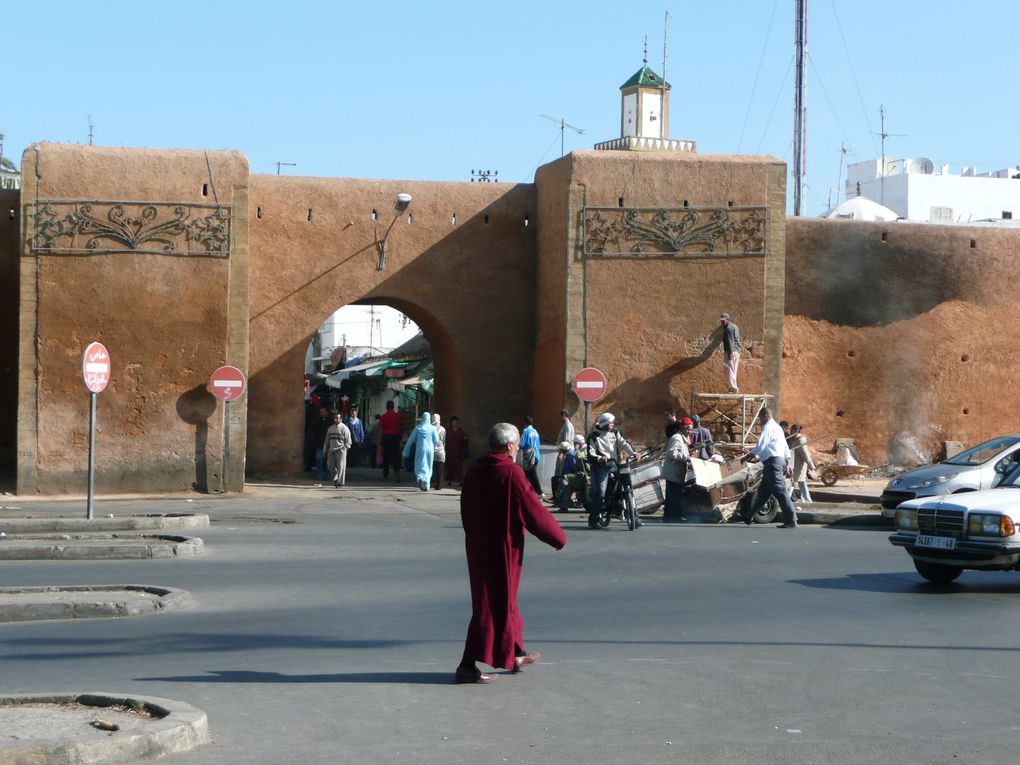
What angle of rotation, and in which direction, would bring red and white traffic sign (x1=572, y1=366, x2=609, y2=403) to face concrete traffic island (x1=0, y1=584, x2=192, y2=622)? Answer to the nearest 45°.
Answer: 0° — it already faces it

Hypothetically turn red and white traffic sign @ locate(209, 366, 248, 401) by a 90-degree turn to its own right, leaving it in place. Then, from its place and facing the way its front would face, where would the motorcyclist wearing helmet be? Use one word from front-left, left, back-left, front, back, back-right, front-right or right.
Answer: back-left

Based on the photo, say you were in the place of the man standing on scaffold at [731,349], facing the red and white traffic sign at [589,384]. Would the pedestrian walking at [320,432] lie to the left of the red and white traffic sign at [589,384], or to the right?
right

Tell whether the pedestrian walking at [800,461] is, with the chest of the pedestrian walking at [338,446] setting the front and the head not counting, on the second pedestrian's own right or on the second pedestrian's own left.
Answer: on the second pedestrian's own left

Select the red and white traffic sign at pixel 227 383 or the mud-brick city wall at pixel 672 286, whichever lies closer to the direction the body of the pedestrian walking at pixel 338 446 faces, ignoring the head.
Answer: the red and white traffic sign

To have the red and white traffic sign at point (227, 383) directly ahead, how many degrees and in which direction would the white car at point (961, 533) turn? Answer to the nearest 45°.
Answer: approximately 90° to its right

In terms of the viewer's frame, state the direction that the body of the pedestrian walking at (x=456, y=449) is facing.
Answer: toward the camera

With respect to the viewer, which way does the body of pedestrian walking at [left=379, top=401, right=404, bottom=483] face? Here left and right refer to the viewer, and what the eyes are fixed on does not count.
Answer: facing away from the viewer

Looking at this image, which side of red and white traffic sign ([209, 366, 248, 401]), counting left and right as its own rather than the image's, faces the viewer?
front

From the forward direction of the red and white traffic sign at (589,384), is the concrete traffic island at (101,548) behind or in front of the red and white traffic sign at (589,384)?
in front

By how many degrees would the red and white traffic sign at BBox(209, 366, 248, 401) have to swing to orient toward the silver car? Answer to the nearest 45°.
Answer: approximately 45° to its left

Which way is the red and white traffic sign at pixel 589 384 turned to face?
toward the camera

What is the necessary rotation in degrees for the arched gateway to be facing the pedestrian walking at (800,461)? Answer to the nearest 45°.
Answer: approximately 45° to its left
